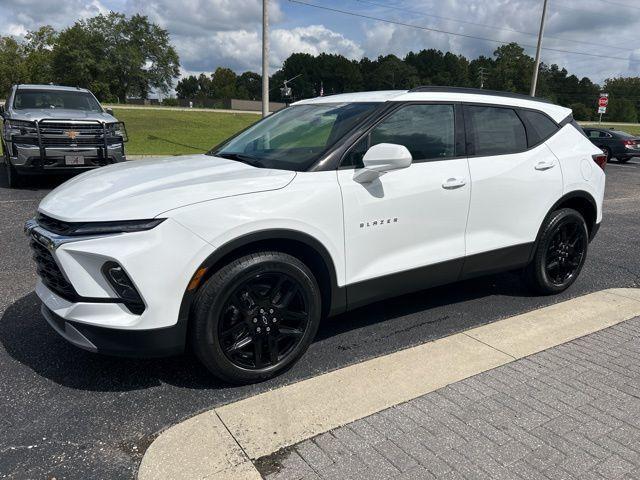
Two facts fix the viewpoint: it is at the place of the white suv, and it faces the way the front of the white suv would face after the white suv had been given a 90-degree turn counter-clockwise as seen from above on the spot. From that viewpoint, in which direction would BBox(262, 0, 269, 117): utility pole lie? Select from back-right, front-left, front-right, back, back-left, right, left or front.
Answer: back-left

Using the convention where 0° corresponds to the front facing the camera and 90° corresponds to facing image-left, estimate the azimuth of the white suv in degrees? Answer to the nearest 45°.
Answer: approximately 45°
